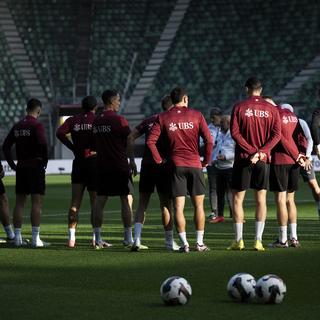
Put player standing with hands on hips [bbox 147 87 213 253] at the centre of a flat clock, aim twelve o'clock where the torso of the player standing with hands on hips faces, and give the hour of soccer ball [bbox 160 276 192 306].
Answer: The soccer ball is roughly at 6 o'clock from the player standing with hands on hips.

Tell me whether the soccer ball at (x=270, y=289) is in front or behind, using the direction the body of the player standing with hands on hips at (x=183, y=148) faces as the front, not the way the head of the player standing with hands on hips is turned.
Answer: behind

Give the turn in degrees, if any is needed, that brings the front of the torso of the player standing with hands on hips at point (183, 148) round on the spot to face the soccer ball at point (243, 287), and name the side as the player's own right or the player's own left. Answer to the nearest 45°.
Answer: approximately 180°

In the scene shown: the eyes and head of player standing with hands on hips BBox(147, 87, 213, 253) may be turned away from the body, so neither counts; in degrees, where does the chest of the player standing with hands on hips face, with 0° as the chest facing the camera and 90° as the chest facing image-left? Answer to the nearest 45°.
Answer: approximately 180°
